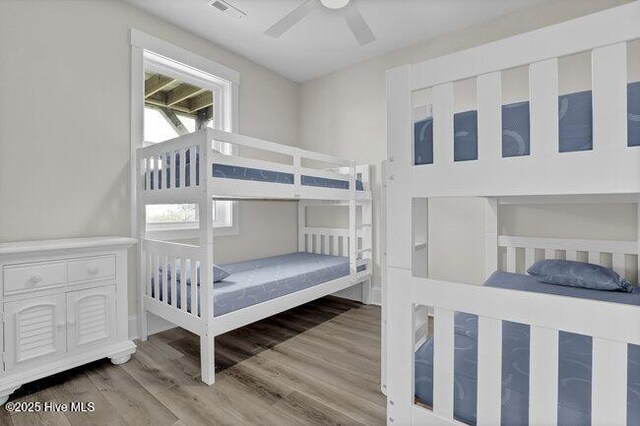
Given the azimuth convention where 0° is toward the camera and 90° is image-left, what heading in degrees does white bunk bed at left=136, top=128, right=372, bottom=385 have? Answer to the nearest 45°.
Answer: approximately 225°

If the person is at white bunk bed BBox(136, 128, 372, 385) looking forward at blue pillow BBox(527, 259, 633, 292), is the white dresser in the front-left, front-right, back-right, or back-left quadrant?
back-right

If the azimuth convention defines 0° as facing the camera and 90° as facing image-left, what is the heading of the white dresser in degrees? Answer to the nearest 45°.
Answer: approximately 315°
